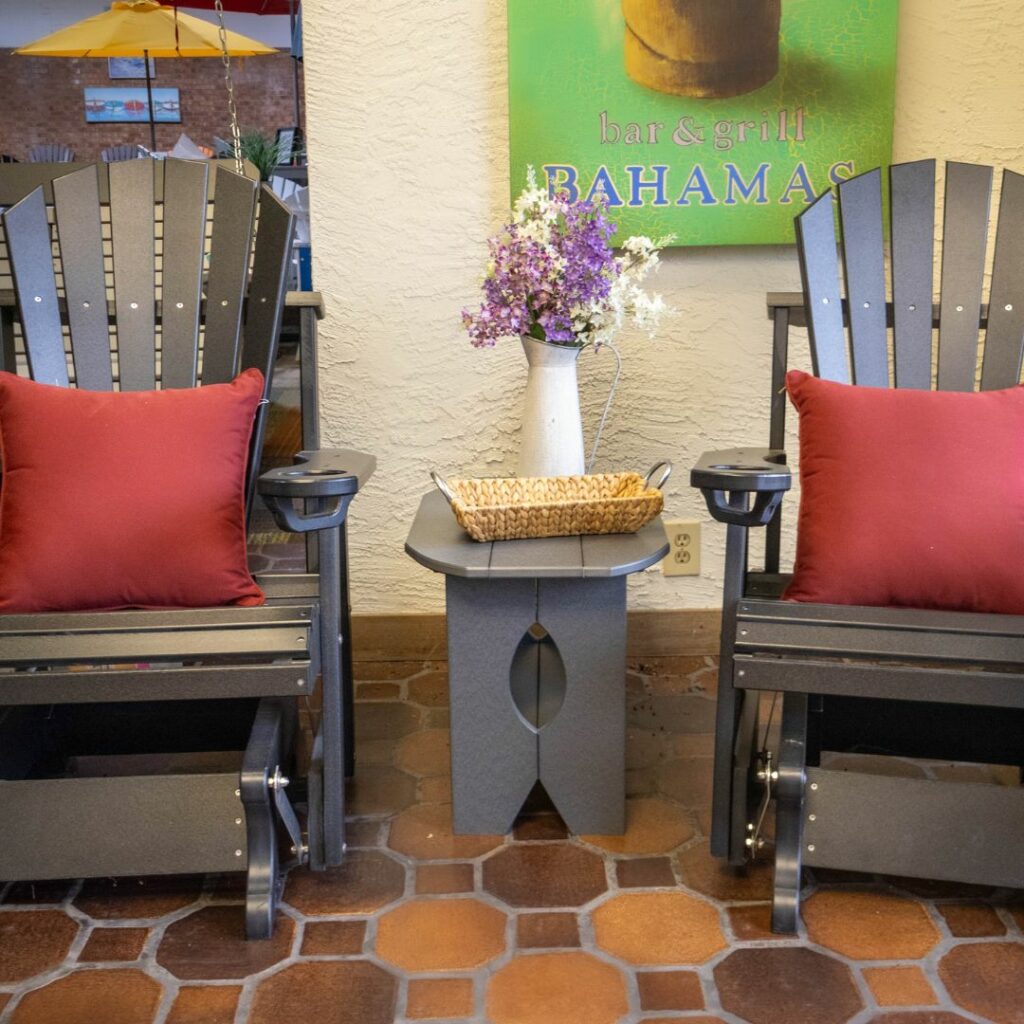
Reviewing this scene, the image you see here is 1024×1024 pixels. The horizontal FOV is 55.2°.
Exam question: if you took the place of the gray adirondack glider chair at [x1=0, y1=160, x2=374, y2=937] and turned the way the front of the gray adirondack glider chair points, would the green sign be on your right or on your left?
on your left

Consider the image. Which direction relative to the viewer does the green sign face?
toward the camera

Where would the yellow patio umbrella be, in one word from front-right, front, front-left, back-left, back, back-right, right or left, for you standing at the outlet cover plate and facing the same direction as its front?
back-right

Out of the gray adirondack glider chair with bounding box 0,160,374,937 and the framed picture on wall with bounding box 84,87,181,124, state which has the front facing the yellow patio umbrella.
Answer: the framed picture on wall

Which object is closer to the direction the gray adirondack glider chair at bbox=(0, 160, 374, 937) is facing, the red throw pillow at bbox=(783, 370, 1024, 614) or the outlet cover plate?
the red throw pillow

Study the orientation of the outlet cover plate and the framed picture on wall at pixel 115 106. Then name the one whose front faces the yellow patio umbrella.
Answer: the framed picture on wall

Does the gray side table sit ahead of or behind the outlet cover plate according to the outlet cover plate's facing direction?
ahead

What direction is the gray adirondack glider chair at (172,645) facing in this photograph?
toward the camera

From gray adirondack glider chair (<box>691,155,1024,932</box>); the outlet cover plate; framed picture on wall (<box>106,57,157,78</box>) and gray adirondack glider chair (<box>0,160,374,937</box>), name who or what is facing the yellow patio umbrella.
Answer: the framed picture on wall

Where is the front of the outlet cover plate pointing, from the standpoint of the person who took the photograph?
facing the viewer

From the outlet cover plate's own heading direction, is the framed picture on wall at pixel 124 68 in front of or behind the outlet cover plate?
behind

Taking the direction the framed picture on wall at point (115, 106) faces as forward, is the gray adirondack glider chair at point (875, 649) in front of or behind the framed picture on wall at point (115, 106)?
in front

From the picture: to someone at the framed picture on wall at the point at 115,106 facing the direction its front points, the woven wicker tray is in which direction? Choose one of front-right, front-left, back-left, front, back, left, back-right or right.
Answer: front

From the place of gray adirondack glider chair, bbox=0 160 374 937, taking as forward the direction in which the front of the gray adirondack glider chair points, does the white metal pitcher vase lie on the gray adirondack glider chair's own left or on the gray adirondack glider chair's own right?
on the gray adirondack glider chair's own left

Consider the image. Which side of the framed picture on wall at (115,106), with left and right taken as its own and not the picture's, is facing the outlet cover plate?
front

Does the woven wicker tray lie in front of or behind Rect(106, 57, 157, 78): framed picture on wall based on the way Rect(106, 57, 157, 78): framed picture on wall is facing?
in front

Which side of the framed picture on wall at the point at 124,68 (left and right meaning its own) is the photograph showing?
front

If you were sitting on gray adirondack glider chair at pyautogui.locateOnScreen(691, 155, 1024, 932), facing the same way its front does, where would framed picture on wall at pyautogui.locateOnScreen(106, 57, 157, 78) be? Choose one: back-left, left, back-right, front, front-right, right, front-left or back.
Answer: back-right
